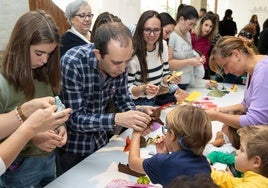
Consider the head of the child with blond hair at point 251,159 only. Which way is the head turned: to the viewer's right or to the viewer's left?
to the viewer's left

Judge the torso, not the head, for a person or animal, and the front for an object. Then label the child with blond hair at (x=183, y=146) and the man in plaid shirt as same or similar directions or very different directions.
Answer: very different directions

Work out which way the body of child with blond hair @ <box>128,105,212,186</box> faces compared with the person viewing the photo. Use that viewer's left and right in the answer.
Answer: facing away from the viewer and to the left of the viewer

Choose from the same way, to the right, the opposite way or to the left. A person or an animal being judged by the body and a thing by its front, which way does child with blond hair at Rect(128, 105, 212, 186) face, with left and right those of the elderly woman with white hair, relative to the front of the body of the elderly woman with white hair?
the opposite way

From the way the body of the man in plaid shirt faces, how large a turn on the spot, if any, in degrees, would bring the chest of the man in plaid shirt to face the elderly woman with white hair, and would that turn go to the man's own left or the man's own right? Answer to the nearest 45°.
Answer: approximately 135° to the man's own left

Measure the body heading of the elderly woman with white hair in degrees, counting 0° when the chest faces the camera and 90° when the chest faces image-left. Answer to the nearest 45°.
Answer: approximately 315°

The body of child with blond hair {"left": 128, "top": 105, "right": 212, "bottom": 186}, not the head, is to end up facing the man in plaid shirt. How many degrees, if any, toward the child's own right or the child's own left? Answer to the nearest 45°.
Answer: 0° — they already face them

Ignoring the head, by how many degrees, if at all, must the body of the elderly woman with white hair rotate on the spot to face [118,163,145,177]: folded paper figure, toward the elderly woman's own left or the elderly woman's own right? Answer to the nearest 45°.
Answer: approximately 45° to the elderly woman's own right

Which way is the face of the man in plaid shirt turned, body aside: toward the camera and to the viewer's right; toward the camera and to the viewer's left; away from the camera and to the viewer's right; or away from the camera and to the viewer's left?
toward the camera and to the viewer's right

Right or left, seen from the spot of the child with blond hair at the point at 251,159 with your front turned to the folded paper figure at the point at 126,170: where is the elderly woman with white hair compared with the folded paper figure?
right

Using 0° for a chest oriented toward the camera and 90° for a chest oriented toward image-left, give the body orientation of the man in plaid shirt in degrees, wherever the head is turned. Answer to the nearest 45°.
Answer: approximately 315°
